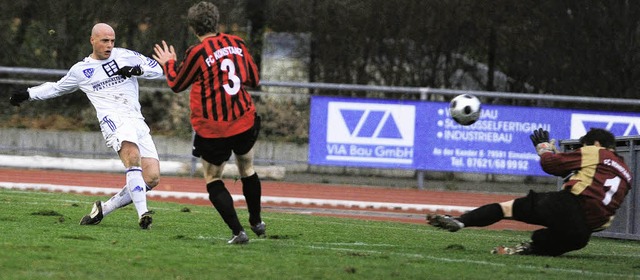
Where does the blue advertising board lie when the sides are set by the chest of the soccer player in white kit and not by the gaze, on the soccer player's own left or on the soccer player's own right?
on the soccer player's own left

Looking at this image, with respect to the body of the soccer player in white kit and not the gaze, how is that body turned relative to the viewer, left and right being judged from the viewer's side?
facing the viewer and to the right of the viewer

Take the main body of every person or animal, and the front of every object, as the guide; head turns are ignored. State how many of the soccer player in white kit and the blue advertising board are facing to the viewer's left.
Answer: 0

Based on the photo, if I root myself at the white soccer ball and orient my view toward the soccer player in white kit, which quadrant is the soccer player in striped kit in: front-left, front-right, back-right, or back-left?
front-left

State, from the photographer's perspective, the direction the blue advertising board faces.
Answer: facing the viewer

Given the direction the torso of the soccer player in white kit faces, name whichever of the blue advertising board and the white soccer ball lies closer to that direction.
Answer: the white soccer ball

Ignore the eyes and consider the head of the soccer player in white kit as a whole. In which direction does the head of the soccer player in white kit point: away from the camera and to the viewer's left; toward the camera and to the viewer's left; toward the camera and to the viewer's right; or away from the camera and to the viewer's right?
toward the camera and to the viewer's right

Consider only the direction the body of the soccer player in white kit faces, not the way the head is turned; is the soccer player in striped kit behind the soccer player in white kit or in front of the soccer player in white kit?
in front

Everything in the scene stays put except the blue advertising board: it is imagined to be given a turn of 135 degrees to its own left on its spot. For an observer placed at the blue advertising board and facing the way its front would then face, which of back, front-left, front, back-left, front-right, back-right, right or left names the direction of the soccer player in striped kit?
back-right

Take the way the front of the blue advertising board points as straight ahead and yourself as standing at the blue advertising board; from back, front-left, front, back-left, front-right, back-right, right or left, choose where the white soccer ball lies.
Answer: front

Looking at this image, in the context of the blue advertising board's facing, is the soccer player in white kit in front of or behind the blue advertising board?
in front
